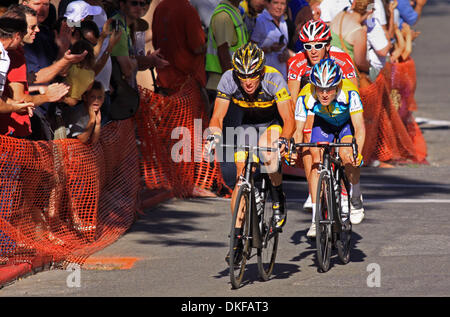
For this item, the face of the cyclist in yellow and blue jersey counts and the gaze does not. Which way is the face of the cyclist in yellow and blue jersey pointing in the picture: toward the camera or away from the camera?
toward the camera

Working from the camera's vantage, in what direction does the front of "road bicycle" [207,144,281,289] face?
facing the viewer

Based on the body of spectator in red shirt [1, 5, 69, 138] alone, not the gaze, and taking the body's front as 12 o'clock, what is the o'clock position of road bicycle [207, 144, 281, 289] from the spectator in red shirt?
The road bicycle is roughly at 1 o'clock from the spectator in red shirt.

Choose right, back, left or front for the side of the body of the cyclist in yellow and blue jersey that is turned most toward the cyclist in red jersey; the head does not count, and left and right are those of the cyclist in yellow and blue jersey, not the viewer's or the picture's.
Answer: back

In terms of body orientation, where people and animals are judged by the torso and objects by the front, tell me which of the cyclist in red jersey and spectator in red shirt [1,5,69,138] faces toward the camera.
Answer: the cyclist in red jersey

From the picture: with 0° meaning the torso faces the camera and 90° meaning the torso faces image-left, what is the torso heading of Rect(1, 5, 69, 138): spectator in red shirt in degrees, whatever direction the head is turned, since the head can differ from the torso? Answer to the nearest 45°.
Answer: approximately 270°

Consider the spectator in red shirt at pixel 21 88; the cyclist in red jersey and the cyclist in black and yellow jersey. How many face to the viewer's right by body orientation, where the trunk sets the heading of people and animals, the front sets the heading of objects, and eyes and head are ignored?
1

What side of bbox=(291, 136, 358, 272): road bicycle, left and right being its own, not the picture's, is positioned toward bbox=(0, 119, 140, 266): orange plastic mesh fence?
right

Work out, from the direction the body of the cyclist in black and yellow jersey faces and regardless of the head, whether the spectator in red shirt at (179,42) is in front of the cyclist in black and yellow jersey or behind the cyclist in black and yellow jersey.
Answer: behind

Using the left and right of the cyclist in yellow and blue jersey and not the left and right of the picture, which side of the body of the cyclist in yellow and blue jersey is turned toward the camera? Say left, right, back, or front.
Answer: front
